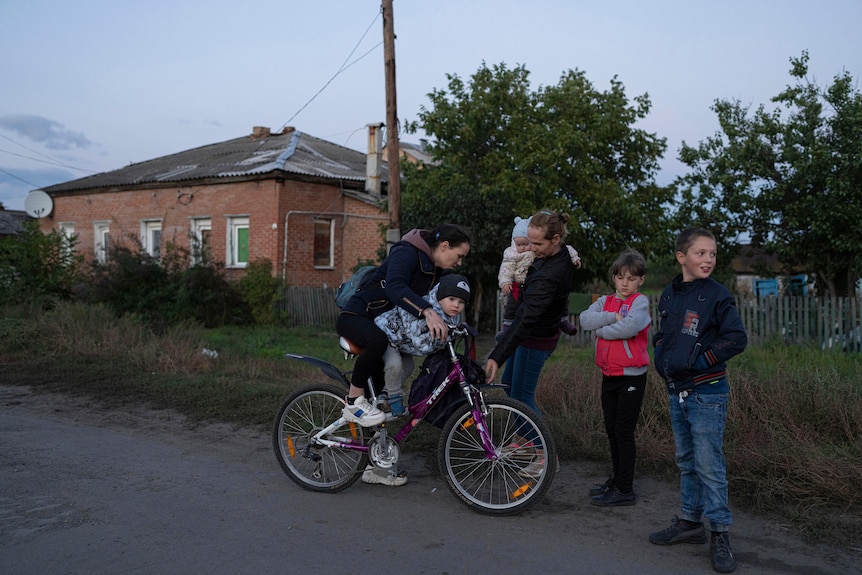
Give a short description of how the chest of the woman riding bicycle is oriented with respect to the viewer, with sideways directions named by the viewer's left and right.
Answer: facing to the right of the viewer

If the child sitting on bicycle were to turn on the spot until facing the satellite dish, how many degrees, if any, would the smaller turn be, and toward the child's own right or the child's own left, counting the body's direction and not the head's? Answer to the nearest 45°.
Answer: approximately 180°

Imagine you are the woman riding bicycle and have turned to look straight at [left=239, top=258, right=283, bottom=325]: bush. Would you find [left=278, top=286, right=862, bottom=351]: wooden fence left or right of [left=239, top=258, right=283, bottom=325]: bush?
right

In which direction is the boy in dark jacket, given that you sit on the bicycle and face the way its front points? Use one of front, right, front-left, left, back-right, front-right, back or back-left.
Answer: front-right

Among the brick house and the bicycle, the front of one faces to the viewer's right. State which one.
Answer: the bicycle

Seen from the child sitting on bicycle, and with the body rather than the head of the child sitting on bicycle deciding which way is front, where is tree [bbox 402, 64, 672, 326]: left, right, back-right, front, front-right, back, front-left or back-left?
back-left

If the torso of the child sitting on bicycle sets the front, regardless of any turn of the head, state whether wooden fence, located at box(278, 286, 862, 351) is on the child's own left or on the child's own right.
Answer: on the child's own left

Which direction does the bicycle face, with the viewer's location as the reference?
facing to the right of the viewer

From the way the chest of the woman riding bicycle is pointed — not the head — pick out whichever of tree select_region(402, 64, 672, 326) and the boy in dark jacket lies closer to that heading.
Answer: the boy in dark jacket

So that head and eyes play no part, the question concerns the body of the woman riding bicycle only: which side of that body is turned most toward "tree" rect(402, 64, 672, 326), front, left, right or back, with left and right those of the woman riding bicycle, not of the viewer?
left

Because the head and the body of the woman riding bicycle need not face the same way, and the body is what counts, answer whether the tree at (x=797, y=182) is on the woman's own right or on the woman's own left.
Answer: on the woman's own left

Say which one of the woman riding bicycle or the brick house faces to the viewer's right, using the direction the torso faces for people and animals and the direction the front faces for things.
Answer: the woman riding bicycle

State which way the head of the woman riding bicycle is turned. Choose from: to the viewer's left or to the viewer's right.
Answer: to the viewer's right

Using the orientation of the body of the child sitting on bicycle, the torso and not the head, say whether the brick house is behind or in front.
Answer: behind

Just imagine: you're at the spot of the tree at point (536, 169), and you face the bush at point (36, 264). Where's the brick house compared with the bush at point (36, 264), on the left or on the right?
right

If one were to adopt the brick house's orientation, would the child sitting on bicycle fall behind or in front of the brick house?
in front
